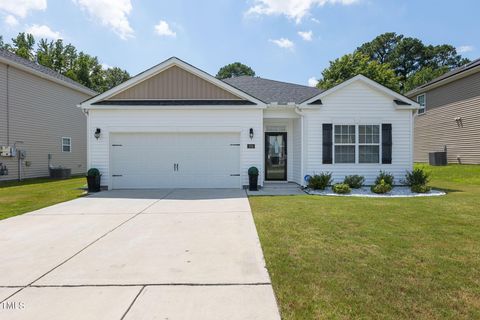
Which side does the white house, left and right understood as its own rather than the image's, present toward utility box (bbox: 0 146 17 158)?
right

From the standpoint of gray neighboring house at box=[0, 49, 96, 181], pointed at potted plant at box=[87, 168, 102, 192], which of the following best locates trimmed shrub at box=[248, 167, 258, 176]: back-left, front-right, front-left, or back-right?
front-left

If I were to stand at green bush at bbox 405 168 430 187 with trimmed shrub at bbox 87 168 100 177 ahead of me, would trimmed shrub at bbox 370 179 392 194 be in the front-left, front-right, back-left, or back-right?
front-left

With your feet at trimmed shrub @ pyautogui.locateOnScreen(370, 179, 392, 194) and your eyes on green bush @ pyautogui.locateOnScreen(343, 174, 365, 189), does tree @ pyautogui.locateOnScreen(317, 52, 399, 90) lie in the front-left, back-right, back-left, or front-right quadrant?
front-right

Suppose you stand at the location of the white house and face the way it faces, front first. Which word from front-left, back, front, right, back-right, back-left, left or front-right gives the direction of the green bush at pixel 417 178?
left

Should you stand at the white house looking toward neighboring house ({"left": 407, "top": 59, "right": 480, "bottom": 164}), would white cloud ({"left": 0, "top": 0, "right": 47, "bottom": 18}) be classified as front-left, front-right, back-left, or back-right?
back-left

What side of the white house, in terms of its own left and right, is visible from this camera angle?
front

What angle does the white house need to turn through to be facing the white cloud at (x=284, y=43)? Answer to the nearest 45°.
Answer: approximately 180°

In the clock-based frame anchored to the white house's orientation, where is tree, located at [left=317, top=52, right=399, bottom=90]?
The tree is roughly at 7 o'clock from the white house.

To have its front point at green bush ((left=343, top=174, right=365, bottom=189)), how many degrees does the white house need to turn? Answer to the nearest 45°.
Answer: approximately 90° to its left

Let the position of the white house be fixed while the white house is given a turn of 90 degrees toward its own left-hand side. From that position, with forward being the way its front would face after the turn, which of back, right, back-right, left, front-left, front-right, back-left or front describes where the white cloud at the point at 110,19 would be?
back-left

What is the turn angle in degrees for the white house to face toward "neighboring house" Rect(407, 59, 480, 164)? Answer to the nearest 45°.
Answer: approximately 135° to its left

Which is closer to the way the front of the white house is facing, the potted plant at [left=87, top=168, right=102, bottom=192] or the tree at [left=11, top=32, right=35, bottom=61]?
the potted plant

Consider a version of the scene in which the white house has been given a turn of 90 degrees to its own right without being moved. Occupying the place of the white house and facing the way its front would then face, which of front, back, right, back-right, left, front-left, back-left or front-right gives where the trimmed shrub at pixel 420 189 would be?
back

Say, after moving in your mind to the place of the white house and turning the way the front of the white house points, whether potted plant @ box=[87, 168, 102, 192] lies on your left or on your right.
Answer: on your right

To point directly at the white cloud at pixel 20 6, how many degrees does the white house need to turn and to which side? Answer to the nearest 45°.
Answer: approximately 135° to its right
